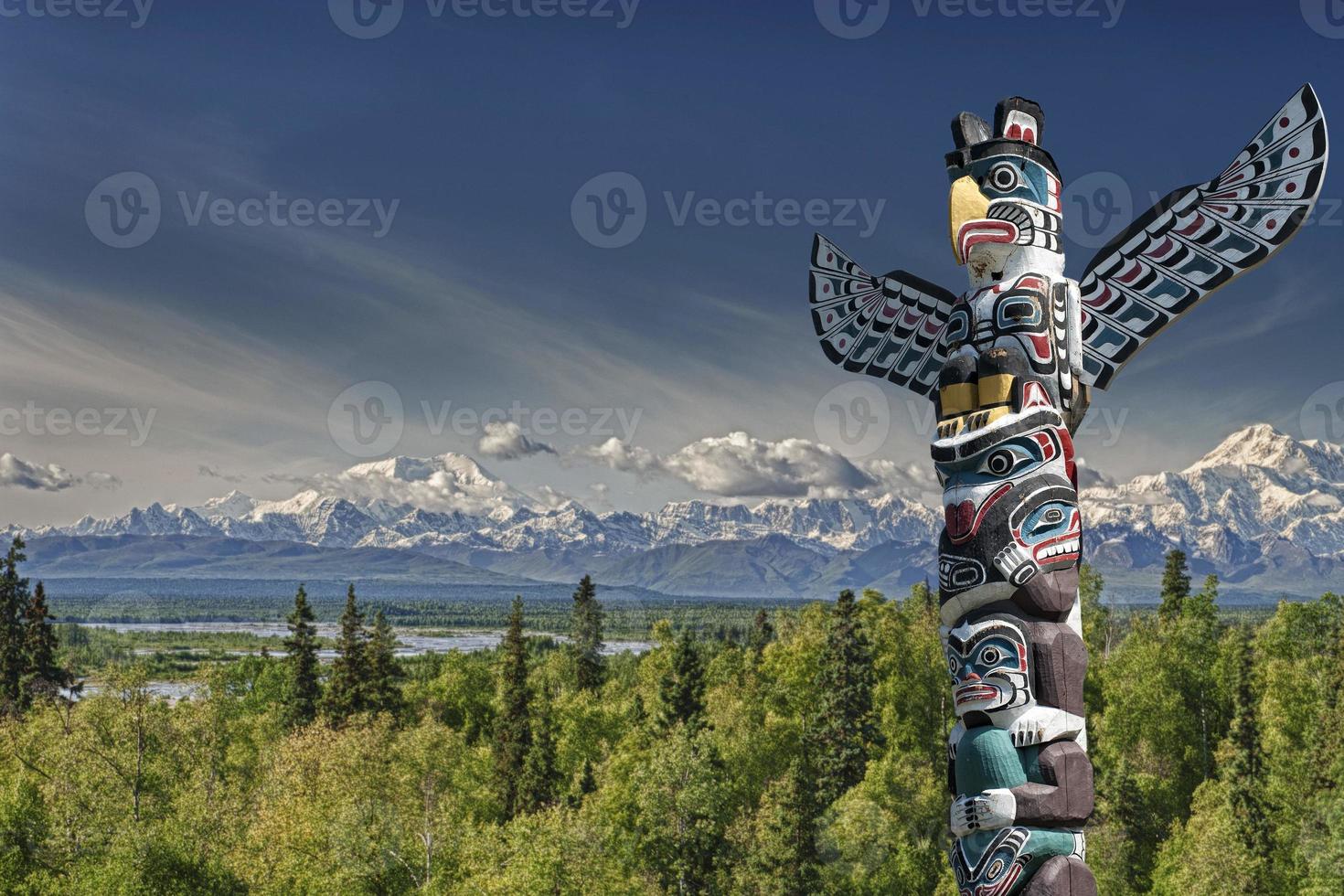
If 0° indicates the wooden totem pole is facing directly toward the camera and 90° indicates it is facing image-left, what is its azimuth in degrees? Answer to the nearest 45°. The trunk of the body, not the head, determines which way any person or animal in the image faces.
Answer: approximately 45°

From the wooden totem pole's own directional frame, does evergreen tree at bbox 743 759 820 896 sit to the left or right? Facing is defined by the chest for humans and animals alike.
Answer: on its right

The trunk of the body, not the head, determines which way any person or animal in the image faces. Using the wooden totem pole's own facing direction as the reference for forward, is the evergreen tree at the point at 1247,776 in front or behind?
behind
